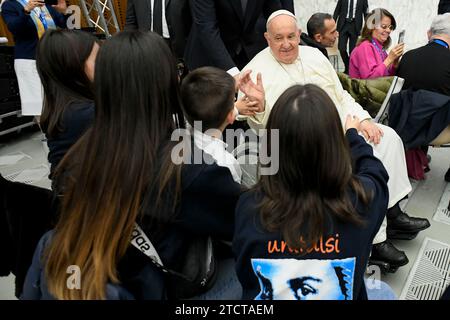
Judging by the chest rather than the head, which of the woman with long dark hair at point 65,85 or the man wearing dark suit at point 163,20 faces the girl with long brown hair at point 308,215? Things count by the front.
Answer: the man wearing dark suit

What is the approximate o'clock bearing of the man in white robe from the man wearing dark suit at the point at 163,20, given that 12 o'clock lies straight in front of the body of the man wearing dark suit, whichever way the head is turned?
The man in white robe is roughly at 11 o'clock from the man wearing dark suit.

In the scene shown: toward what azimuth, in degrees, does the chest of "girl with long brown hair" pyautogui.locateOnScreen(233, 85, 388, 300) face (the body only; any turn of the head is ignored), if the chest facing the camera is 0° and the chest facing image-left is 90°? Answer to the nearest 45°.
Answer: approximately 180°

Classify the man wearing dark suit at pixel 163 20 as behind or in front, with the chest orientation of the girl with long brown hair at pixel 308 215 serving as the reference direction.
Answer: in front

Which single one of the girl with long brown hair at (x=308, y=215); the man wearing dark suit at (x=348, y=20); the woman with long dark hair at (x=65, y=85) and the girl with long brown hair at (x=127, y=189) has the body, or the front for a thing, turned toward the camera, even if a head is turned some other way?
the man wearing dark suit

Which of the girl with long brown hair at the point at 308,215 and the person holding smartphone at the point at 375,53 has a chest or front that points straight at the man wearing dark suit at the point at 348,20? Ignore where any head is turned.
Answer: the girl with long brown hair

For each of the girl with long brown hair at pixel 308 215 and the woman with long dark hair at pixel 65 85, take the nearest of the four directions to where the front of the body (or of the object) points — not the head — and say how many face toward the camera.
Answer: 0

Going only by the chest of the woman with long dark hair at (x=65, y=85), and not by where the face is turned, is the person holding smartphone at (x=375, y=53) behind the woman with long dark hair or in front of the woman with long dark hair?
in front

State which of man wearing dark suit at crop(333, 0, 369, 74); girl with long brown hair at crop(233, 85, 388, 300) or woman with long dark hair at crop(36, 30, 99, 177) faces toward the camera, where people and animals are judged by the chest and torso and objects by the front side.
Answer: the man wearing dark suit

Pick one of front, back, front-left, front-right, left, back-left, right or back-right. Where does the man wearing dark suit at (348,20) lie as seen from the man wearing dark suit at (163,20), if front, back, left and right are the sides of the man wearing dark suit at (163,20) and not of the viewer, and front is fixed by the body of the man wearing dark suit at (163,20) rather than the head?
back-left

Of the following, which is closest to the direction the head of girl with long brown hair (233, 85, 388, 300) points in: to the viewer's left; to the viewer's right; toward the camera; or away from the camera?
away from the camera

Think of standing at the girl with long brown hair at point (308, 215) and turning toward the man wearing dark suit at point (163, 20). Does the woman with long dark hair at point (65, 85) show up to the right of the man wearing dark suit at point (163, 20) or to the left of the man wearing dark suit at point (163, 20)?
left

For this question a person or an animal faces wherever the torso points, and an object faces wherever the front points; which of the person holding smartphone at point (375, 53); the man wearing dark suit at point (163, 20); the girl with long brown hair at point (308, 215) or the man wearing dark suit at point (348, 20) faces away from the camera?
the girl with long brown hair

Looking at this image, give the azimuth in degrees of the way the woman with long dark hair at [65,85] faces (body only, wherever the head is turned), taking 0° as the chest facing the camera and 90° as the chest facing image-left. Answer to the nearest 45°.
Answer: approximately 225°

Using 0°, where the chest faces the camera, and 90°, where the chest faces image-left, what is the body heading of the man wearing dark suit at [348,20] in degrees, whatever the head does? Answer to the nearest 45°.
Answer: approximately 0°

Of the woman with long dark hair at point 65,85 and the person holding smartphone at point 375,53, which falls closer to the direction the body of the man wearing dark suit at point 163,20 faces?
the woman with long dark hair
